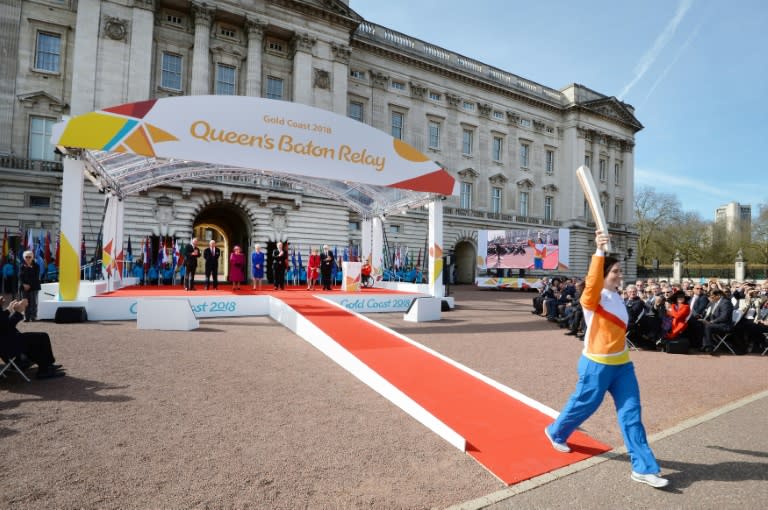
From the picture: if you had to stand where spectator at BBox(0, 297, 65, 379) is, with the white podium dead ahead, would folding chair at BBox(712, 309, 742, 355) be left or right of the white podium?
right

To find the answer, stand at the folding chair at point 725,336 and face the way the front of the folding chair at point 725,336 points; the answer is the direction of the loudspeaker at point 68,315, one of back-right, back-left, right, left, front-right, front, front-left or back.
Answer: front-left

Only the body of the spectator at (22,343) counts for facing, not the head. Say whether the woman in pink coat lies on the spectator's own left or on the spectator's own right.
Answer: on the spectator's own left

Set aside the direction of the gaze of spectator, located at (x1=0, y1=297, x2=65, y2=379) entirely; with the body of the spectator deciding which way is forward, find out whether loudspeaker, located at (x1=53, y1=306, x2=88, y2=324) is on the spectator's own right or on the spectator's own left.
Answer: on the spectator's own left

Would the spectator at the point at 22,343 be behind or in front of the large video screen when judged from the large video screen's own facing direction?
in front

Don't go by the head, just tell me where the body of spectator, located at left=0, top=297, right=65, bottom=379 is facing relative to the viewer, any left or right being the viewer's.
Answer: facing to the right of the viewer

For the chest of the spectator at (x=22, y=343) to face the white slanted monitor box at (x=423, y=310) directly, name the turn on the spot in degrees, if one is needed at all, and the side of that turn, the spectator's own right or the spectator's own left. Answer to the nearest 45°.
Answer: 0° — they already face it

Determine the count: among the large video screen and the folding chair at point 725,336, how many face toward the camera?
1

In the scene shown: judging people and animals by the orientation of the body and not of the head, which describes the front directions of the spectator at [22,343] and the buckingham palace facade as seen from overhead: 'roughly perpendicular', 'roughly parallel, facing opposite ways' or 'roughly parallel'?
roughly perpendicular
